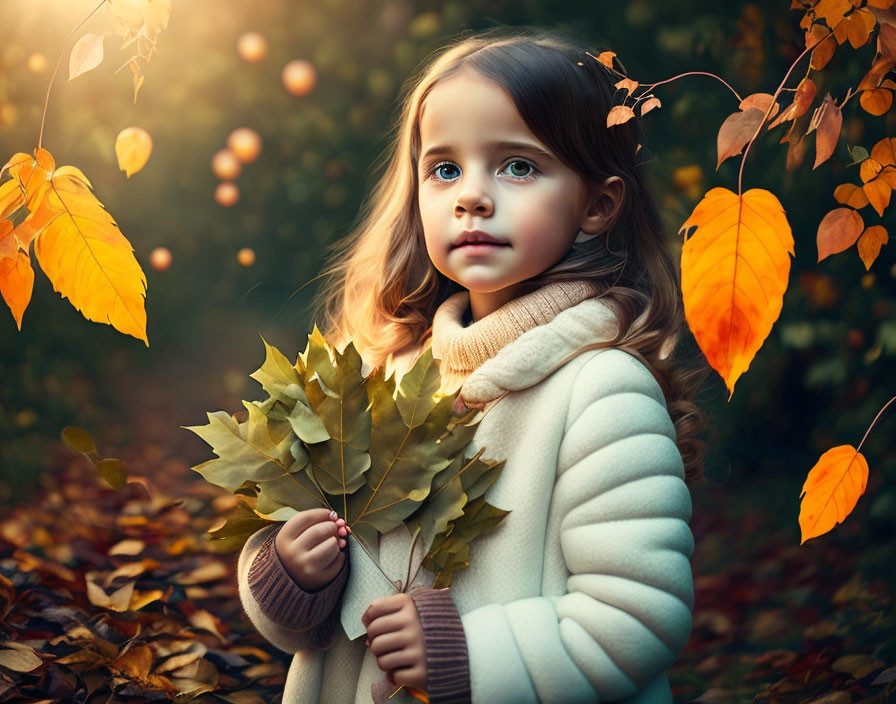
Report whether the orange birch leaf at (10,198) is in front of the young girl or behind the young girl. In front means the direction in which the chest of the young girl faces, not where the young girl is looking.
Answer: in front

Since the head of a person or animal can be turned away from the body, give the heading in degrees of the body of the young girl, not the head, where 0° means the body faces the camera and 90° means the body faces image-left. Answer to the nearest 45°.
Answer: approximately 45°

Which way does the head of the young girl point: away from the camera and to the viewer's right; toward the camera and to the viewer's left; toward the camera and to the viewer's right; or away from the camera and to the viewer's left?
toward the camera and to the viewer's left
